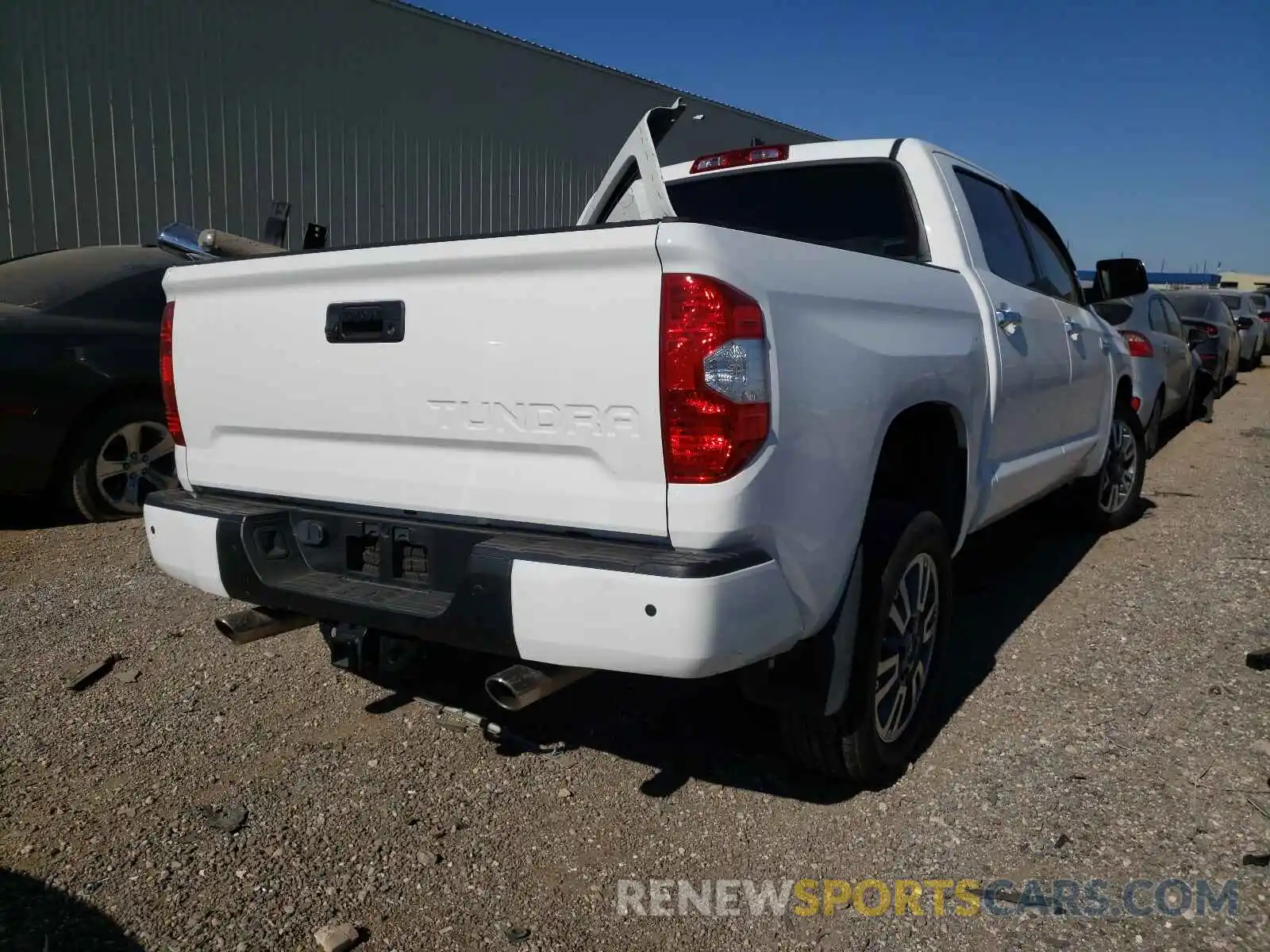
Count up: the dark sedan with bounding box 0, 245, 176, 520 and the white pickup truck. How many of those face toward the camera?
0

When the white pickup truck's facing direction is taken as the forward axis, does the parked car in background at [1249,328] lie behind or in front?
in front

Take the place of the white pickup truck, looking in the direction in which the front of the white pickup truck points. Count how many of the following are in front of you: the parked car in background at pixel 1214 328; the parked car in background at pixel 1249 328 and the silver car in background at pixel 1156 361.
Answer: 3

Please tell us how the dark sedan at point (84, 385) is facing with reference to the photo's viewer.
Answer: facing away from the viewer and to the right of the viewer

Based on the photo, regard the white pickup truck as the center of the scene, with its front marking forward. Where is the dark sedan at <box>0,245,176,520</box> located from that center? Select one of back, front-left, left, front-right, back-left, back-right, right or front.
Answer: left

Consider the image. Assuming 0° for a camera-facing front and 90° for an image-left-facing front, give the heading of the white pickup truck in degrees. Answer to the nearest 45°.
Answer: approximately 225°

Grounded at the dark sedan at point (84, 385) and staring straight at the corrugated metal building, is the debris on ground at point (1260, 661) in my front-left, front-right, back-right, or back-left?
back-right

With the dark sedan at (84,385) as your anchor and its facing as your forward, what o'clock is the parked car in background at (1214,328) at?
The parked car in background is roughly at 1 o'clock from the dark sedan.

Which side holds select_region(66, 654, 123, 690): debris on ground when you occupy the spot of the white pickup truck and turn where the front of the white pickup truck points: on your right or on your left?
on your left

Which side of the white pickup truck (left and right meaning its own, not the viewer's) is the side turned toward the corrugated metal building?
left

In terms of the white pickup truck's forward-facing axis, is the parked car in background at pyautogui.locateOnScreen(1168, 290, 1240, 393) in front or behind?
in front

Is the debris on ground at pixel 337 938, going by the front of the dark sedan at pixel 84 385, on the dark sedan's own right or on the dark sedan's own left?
on the dark sedan's own right

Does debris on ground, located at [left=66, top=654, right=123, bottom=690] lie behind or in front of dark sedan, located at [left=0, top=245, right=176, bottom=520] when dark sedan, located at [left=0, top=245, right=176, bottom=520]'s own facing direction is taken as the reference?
behind

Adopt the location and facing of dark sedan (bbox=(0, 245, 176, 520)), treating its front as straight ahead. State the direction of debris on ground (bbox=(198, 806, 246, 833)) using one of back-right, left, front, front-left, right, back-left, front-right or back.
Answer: back-right

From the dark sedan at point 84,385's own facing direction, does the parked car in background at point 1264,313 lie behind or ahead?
ahead
